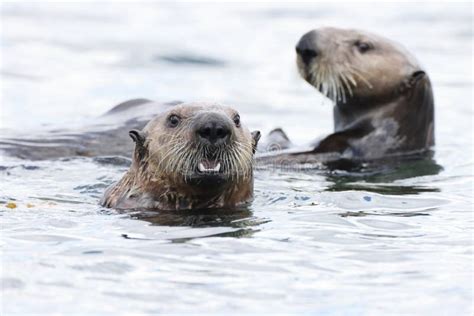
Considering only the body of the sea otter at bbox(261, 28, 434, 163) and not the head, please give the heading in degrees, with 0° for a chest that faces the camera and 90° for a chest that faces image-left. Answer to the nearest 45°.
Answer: approximately 90°
